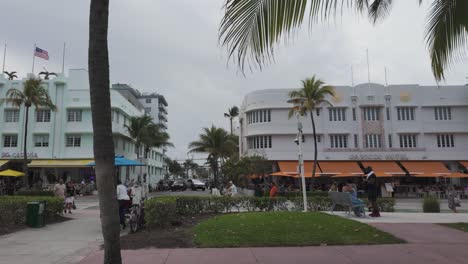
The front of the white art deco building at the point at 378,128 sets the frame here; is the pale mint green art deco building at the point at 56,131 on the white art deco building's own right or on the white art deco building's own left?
on the white art deco building's own right

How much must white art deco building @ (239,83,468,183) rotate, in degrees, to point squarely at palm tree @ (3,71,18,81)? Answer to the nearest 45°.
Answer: approximately 90° to its right

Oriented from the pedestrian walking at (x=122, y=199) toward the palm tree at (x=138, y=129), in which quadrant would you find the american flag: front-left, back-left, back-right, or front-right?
front-left

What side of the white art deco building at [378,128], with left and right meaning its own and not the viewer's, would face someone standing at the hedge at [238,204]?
front

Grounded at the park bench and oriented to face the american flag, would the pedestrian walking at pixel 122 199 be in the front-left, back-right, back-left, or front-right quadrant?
front-left

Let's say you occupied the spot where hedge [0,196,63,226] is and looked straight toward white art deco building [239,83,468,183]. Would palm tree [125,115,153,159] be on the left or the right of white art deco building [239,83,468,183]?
left

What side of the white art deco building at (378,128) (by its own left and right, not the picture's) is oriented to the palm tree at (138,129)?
right

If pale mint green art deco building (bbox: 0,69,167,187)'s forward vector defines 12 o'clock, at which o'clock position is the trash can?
The trash can is roughly at 12 o'clock from the pale mint green art deco building.

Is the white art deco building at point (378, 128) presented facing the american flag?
no

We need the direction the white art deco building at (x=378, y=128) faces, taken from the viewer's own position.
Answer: facing the viewer

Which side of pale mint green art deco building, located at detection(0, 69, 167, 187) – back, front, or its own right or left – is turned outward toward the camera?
front

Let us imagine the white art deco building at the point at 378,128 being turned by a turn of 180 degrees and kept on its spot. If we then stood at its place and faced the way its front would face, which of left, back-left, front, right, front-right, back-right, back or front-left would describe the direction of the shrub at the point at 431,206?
back

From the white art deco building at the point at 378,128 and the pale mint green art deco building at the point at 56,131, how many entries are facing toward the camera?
2

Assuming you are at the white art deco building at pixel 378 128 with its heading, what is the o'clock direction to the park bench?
The park bench is roughly at 12 o'clock from the white art deco building.

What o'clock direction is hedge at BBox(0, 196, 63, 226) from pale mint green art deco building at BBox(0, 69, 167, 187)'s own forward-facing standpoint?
The hedge is roughly at 12 o'clock from the pale mint green art deco building.
